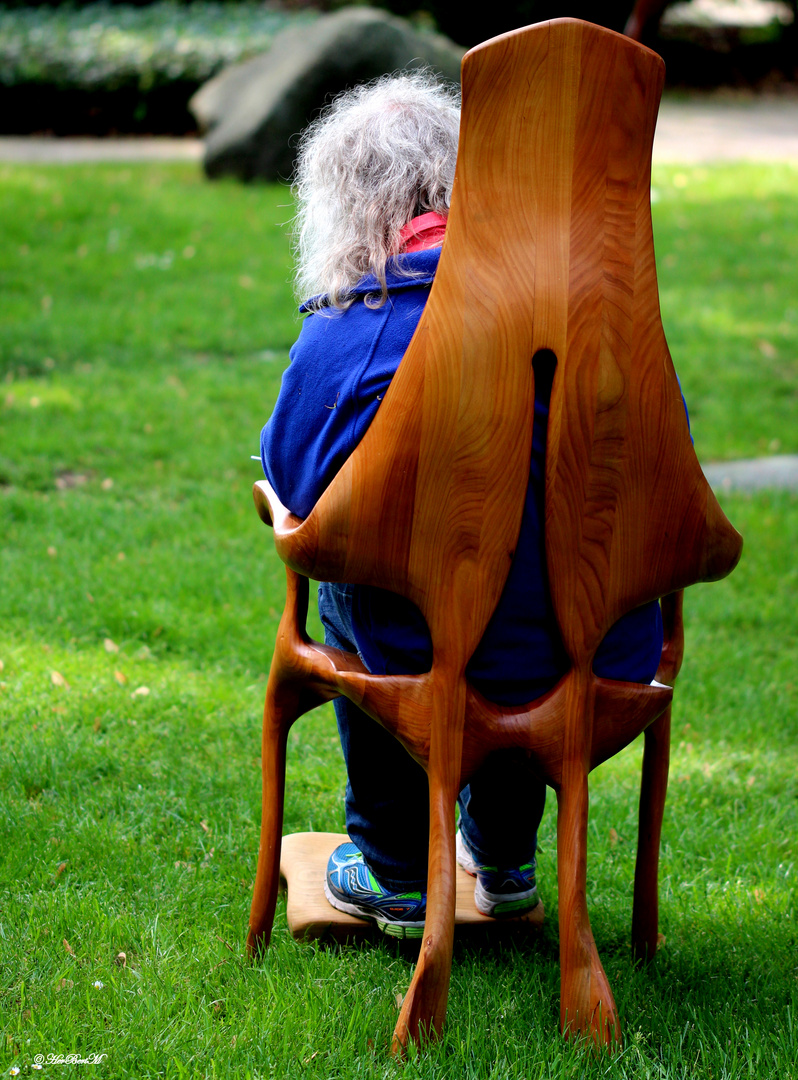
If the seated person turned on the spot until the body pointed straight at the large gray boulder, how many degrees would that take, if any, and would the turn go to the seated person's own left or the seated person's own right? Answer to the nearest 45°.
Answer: approximately 45° to the seated person's own right

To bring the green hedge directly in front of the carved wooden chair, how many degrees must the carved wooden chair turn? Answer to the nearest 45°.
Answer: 0° — it already faces it

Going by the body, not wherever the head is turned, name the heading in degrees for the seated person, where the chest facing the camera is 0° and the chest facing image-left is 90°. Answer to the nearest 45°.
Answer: approximately 135°

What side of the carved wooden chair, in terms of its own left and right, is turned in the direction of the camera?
back
